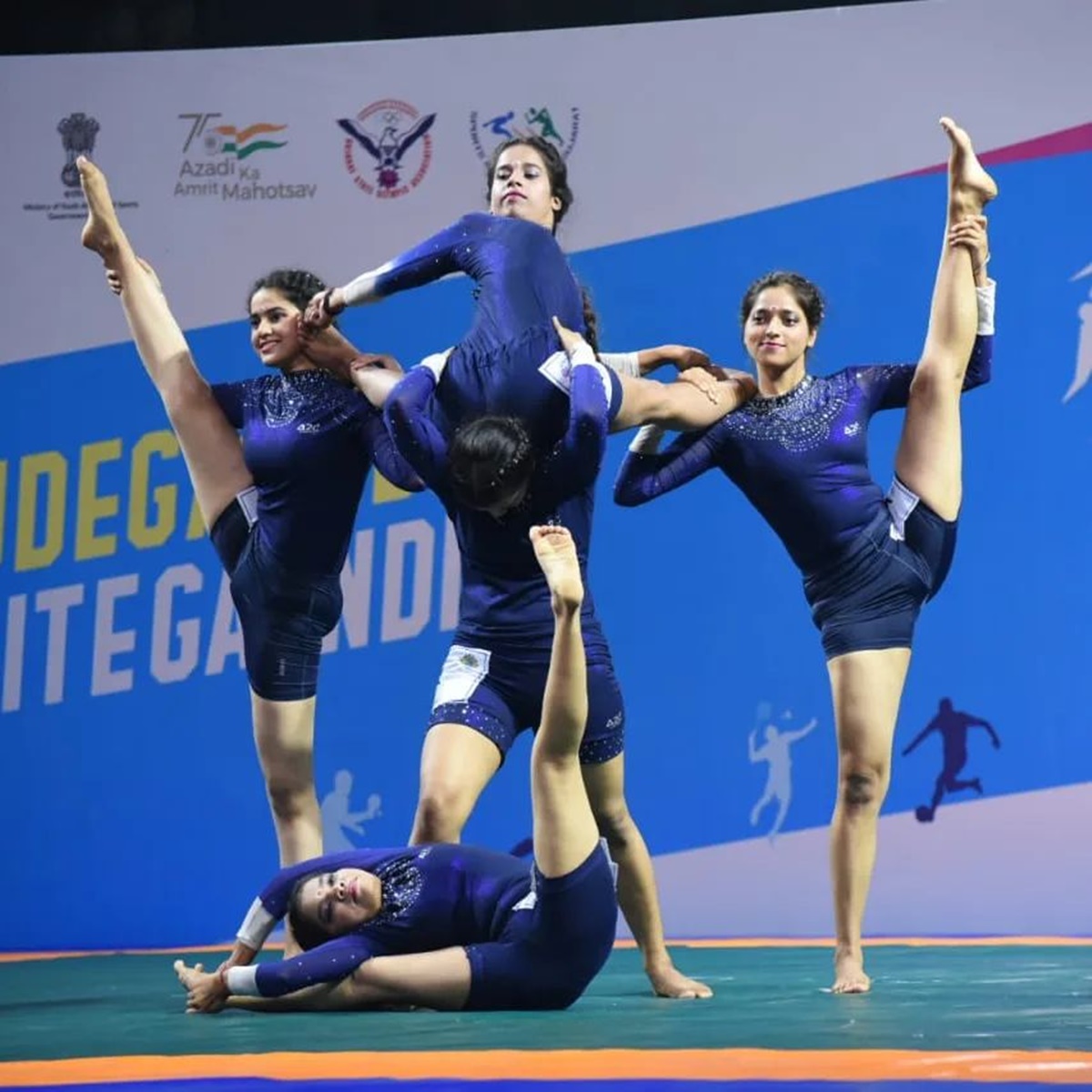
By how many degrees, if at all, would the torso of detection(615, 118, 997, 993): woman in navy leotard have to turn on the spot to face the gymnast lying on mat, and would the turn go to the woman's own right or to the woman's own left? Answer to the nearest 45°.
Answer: approximately 45° to the woman's own right

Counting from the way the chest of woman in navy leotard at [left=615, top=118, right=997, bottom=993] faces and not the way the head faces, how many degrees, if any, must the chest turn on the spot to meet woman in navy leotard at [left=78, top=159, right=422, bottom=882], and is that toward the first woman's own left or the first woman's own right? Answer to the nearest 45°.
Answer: approximately 90° to the first woman's own right

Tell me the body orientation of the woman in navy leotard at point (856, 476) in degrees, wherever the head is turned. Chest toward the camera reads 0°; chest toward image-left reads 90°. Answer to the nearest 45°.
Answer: approximately 0°
